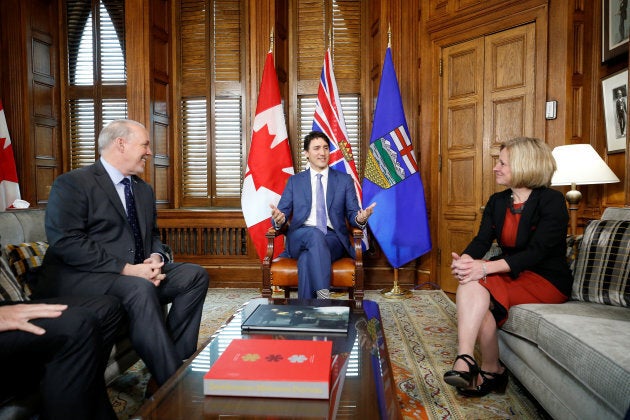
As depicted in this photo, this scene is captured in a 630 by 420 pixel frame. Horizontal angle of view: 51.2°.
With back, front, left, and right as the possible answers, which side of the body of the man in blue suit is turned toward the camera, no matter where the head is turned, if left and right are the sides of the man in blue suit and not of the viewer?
front

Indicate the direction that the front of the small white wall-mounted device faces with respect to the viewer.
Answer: facing the viewer and to the left of the viewer

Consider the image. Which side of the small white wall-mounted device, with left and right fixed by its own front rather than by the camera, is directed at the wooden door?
right

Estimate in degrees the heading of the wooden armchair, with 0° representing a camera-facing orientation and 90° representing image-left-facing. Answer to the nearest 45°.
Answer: approximately 0°

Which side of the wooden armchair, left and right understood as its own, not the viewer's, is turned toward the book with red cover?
front

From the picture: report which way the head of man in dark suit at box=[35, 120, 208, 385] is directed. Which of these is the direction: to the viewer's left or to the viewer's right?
to the viewer's right

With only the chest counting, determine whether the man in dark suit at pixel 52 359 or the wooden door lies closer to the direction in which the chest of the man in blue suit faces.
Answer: the man in dark suit

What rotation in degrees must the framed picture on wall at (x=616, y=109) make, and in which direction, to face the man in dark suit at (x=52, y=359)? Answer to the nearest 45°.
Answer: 0° — it already faces them

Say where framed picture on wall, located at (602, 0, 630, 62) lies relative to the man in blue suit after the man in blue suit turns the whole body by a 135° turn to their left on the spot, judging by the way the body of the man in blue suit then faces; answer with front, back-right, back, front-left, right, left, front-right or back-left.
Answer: front-right

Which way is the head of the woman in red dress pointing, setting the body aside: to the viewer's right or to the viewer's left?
to the viewer's left

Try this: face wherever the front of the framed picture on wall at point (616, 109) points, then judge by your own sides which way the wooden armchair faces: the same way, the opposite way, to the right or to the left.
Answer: to the left

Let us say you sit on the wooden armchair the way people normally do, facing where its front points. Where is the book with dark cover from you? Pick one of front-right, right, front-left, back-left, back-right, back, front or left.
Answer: front

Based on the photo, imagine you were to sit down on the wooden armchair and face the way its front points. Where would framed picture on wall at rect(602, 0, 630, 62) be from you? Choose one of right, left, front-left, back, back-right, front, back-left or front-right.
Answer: left

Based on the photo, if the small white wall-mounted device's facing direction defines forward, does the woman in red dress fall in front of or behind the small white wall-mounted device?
in front

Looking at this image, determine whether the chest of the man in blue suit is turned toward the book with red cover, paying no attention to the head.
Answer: yes

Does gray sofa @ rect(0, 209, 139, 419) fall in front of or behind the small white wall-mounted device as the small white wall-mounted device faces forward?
in front
